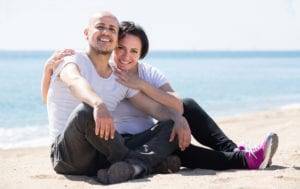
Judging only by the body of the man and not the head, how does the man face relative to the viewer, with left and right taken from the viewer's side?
facing the viewer and to the right of the viewer

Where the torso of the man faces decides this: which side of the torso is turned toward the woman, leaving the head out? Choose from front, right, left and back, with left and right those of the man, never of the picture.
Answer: left
